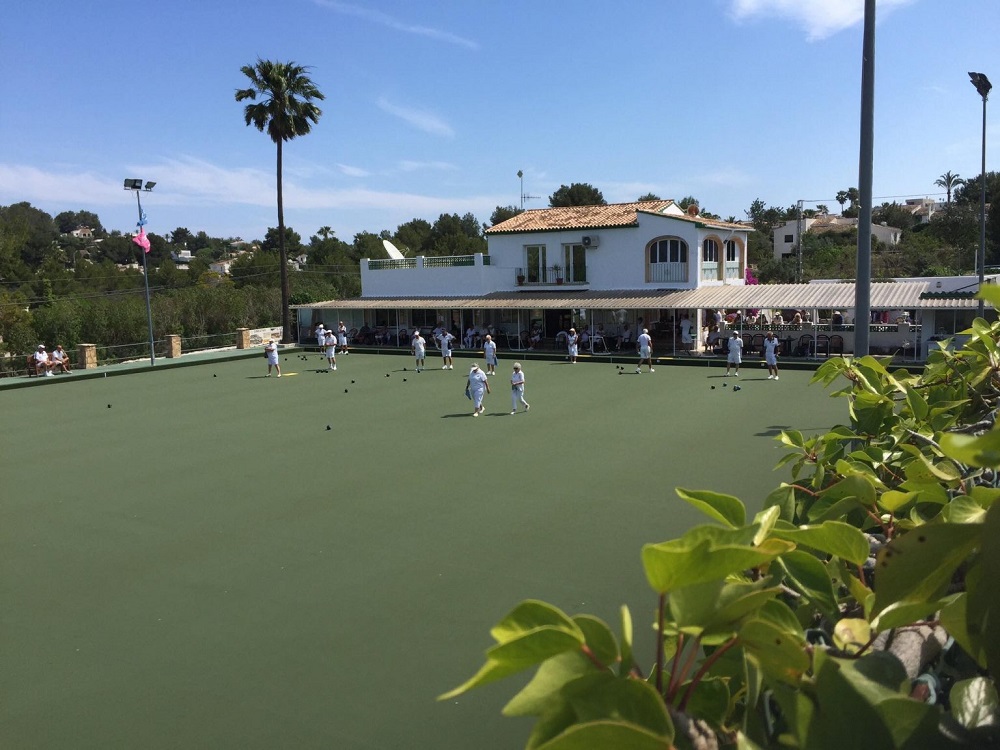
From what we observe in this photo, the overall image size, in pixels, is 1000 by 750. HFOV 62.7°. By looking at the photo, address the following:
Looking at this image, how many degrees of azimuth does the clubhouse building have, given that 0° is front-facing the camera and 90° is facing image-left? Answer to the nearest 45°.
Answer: approximately 0°

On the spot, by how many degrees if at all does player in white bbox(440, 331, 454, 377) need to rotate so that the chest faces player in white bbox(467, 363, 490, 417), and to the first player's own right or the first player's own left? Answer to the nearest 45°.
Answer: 0° — they already face them

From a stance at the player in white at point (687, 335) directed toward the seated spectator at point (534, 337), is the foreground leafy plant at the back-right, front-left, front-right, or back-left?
back-left

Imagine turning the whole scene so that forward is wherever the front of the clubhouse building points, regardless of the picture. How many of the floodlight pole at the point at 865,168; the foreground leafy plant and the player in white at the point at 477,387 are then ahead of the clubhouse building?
3

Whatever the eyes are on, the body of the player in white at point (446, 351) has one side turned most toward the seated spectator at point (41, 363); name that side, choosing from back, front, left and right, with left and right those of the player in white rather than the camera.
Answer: right

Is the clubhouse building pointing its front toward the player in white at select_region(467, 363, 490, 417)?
yes

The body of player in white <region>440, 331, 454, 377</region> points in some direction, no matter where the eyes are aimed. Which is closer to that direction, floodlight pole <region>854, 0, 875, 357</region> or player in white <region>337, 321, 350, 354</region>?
the floodlight pole

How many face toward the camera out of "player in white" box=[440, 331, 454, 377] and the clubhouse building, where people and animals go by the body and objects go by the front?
2

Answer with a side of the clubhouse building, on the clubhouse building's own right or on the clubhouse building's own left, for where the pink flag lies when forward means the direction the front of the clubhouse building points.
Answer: on the clubhouse building's own right

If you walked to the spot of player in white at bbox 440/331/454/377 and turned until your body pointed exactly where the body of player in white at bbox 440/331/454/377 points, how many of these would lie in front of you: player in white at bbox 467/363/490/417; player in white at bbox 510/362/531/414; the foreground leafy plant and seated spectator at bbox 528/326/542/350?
3

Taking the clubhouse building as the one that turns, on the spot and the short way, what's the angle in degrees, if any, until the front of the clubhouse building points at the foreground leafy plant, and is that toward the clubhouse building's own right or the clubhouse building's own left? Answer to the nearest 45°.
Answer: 0° — it already faces it

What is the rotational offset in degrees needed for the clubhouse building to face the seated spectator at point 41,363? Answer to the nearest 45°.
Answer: approximately 45° to its right

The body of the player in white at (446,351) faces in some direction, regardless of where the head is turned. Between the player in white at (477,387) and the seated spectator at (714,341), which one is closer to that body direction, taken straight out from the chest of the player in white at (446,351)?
the player in white

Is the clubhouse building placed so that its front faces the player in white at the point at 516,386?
yes
